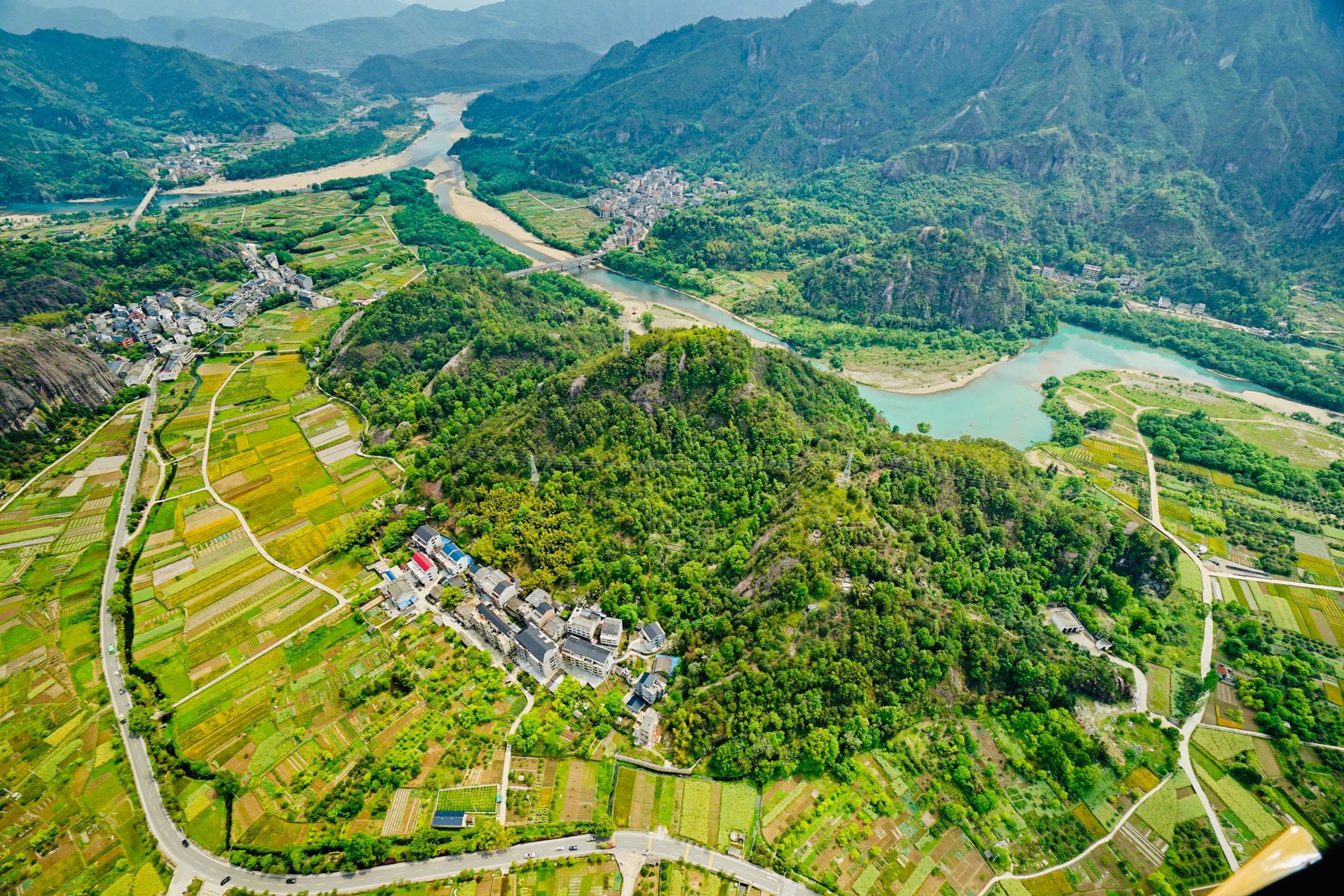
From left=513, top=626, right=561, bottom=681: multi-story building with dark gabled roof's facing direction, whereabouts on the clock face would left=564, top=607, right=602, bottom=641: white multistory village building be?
left=564, top=607, right=602, bottom=641: white multistory village building is roughly at 7 o'clock from left=513, top=626, right=561, bottom=681: multi-story building with dark gabled roof.

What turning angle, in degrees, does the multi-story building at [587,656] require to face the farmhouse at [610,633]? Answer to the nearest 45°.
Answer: approximately 180°

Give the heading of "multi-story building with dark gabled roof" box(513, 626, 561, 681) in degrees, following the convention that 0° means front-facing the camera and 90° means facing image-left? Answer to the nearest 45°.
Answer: approximately 45°

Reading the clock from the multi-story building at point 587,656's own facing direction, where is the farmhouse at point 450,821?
the farmhouse at point 450,821 is roughly at 12 o'clock from the multi-story building at point 587,656.

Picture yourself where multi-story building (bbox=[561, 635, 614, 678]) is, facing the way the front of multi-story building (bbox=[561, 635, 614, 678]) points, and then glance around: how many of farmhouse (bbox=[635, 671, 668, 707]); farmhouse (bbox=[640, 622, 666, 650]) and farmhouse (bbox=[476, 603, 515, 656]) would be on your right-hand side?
1

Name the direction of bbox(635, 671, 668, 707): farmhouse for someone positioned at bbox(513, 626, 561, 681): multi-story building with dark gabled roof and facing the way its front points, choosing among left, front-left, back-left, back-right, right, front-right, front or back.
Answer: left

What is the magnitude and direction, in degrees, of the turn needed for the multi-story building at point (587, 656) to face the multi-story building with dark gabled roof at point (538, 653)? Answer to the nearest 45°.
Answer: approximately 45° to its right

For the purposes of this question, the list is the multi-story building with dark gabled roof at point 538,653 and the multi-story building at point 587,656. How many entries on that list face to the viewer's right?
0

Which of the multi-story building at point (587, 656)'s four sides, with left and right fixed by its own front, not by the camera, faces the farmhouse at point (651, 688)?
left

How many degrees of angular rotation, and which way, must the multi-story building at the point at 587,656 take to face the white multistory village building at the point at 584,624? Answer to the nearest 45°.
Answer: approximately 135° to its right

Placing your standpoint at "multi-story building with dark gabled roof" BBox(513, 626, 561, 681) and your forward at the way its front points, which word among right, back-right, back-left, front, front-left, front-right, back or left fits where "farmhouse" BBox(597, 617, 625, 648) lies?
back-left

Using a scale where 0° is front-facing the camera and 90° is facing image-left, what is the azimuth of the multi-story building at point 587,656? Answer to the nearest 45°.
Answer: approximately 45°

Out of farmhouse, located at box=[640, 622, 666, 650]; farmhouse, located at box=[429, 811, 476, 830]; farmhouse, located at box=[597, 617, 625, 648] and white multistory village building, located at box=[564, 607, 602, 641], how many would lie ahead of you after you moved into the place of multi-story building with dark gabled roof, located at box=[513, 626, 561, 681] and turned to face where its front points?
1

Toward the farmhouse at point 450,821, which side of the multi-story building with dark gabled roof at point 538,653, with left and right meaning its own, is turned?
front
